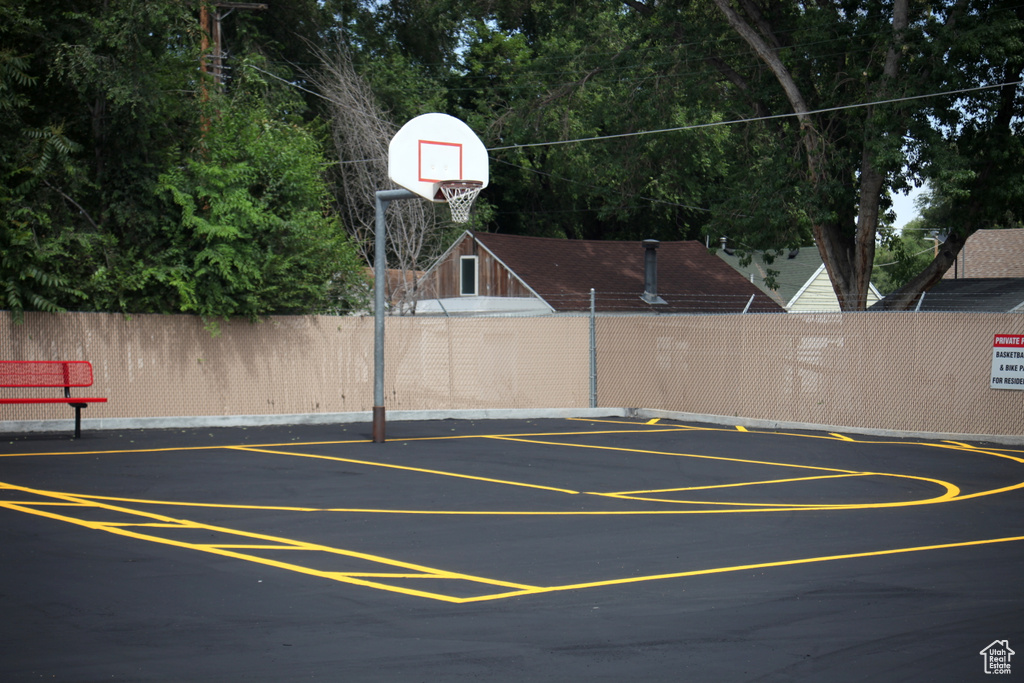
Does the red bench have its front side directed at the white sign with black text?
no

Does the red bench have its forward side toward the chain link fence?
no

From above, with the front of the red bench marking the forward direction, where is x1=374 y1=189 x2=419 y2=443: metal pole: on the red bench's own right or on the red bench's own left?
on the red bench's own left

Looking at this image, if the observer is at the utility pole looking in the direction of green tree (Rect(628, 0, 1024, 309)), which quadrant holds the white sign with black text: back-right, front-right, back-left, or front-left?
front-right

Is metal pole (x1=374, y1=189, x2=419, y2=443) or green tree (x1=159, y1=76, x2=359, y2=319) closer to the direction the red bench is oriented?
the metal pole

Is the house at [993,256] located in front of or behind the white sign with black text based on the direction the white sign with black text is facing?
behind

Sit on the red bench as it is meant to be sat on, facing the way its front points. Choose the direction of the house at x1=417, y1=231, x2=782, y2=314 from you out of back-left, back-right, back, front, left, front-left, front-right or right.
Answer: back-left

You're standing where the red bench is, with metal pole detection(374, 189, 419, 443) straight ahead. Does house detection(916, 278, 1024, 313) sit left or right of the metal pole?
left

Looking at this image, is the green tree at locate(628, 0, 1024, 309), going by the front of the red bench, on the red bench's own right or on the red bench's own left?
on the red bench's own left

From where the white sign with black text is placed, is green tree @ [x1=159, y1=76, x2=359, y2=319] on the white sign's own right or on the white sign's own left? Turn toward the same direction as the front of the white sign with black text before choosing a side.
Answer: on the white sign's own right

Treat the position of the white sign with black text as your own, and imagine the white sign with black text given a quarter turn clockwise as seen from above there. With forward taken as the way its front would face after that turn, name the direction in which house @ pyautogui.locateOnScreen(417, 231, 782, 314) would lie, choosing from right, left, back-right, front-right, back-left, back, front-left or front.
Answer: front-right

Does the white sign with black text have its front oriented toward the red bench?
no

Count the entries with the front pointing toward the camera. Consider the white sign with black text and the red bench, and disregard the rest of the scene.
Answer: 2

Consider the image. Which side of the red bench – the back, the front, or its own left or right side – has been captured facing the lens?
front

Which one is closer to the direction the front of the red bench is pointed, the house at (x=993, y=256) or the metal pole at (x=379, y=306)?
the metal pole

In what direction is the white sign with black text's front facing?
toward the camera

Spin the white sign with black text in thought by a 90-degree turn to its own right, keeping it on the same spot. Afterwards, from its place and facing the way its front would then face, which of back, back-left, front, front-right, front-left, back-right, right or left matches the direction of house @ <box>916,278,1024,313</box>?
right
